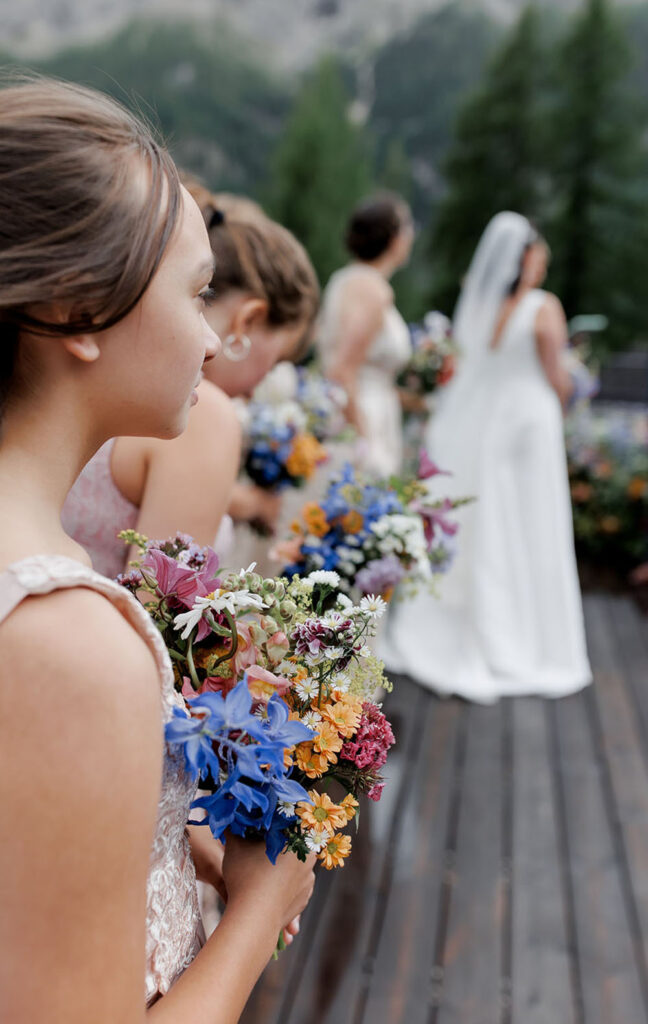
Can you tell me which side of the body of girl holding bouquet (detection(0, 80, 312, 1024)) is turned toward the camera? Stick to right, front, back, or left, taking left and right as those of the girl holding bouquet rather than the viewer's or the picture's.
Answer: right

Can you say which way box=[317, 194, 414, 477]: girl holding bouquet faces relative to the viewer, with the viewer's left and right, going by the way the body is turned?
facing to the right of the viewer

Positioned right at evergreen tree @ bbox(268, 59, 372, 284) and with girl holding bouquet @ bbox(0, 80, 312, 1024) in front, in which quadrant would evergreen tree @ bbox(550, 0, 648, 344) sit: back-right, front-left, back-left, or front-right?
front-left

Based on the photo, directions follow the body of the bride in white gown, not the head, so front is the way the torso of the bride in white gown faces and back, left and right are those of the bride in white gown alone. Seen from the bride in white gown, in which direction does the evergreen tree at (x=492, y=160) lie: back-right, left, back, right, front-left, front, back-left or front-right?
front-left

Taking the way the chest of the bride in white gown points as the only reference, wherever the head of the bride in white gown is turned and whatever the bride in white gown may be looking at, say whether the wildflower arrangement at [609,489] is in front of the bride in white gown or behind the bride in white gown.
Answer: in front

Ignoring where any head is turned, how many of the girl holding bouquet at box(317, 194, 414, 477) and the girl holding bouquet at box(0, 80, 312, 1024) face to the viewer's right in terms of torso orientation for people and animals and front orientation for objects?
2

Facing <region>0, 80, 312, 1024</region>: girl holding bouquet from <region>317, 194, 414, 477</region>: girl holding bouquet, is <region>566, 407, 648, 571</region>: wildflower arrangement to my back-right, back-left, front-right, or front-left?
back-left

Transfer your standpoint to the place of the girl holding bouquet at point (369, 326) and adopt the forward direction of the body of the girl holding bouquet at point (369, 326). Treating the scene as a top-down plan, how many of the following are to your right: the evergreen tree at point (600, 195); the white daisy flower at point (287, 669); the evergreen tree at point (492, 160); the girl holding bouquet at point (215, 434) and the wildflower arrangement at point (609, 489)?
2

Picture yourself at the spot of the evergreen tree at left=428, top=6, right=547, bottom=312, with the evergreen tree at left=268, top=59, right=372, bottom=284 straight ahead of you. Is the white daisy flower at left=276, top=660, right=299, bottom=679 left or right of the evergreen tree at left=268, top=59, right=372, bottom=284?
left

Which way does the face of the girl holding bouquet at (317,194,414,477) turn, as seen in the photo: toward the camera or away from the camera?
away from the camera

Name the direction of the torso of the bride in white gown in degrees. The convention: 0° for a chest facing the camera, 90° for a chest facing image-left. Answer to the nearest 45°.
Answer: approximately 225°
